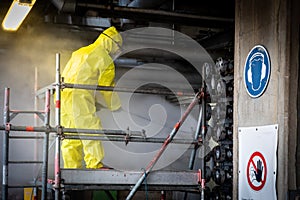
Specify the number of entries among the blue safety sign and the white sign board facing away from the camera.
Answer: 0

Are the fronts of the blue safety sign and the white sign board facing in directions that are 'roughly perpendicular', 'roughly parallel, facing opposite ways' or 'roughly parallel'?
roughly parallel

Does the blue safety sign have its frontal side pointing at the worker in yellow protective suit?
no

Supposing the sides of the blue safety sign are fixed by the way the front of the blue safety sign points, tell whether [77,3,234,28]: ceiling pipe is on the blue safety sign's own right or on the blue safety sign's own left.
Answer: on the blue safety sign's own right

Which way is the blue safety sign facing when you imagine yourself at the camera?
facing the viewer and to the left of the viewer

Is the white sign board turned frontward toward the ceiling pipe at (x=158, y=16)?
no

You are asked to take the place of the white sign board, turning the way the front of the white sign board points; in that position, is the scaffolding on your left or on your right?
on your right

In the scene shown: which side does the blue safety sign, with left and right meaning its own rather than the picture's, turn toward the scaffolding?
right
